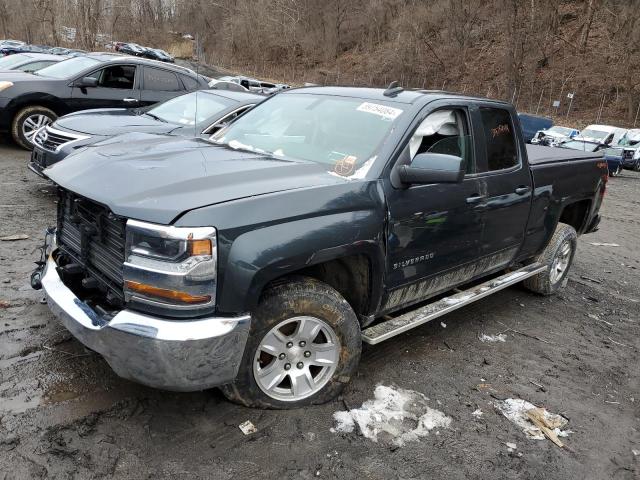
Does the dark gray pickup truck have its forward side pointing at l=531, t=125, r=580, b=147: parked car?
no

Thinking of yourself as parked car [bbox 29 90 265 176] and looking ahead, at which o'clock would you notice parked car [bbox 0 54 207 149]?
parked car [bbox 0 54 207 149] is roughly at 4 o'clock from parked car [bbox 29 90 265 176].

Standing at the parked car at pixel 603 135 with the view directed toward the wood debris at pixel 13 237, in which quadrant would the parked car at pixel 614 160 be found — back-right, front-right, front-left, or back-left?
front-left

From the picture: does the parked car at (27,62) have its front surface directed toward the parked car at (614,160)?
no

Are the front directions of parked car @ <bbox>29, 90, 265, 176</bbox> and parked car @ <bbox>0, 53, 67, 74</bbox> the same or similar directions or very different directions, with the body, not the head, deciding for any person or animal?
same or similar directions

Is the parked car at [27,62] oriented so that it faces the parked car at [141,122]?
no

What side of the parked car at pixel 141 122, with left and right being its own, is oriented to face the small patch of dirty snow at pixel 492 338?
left

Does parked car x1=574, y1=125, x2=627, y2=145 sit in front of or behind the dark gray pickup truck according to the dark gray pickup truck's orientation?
behind

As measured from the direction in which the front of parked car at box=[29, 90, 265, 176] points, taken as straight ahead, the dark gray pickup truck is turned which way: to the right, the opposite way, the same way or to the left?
the same way

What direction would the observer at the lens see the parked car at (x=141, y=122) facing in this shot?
facing the viewer and to the left of the viewer

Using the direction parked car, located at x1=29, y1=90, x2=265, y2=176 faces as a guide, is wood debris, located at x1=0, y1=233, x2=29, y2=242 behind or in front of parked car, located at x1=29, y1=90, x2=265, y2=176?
in front

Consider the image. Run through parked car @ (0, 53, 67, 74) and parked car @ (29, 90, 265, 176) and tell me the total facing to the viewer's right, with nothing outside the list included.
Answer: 0

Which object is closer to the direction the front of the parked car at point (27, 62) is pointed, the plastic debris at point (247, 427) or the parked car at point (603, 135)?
the plastic debris

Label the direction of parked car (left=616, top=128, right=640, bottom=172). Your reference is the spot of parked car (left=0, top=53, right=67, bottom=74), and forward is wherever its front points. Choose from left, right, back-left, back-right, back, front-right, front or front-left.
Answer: back-left

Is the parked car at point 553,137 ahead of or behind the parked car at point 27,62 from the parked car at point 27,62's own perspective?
behind

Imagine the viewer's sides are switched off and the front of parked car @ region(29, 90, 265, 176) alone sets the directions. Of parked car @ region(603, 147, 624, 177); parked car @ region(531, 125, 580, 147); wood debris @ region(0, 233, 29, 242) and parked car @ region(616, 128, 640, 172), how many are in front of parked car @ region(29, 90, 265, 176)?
1

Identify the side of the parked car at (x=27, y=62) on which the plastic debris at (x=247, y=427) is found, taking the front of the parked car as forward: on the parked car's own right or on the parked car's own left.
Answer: on the parked car's own left
